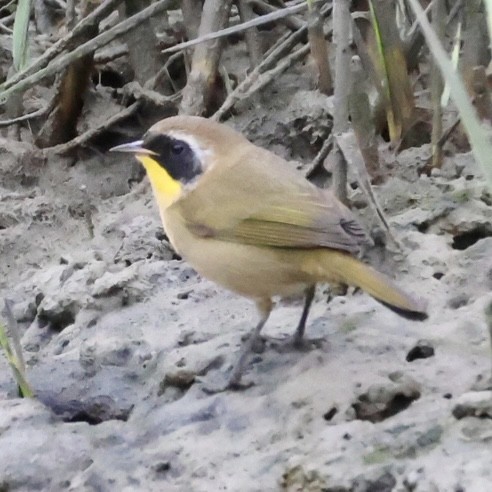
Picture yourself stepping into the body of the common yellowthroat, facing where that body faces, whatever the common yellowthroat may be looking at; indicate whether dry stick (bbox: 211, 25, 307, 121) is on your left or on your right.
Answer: on your right

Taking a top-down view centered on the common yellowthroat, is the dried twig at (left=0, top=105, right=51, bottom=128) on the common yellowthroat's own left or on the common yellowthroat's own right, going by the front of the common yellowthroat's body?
on the common yellowthroat's own right

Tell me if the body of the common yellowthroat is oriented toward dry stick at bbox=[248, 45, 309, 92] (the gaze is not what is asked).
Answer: no

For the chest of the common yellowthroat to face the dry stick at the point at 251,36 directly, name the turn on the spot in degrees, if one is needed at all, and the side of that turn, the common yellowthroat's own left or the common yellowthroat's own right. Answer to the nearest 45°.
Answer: approximately 90° to the common yellowthroat's own right

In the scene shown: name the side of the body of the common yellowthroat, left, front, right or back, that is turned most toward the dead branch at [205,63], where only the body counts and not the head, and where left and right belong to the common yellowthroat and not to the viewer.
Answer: right

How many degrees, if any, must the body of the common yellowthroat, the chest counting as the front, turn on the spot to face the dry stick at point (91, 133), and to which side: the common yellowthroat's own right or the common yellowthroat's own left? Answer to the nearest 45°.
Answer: approximately 90° to the common yellowthroat's own right

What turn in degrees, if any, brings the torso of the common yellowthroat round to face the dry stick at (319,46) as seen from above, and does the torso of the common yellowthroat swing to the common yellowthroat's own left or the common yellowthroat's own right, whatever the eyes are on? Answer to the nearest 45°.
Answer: approximately 90° to the common yellowthroat's own right

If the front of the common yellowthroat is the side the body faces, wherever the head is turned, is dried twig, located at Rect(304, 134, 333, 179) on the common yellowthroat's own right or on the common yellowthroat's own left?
on the common yellowthroat's own right

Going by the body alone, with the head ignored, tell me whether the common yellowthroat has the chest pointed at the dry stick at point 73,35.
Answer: no

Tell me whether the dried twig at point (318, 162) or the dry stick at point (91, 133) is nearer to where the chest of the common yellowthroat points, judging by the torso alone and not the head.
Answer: the dry stick

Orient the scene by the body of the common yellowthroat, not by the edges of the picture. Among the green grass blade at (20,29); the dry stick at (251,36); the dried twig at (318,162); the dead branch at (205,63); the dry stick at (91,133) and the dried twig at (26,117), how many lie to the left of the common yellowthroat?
0

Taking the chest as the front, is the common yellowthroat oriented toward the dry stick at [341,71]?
no

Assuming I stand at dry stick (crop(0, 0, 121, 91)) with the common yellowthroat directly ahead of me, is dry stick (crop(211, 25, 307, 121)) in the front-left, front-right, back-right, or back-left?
front-left

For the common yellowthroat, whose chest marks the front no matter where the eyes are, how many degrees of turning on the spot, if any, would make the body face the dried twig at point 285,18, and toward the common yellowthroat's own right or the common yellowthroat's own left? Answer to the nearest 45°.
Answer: approximately 90° to the common yellowthroat's own right

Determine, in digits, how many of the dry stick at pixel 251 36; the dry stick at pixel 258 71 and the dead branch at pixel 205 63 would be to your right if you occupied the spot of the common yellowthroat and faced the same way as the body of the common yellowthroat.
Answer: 3

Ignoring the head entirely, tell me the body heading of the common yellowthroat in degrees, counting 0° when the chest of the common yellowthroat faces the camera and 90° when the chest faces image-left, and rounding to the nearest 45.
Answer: approximately 90°
